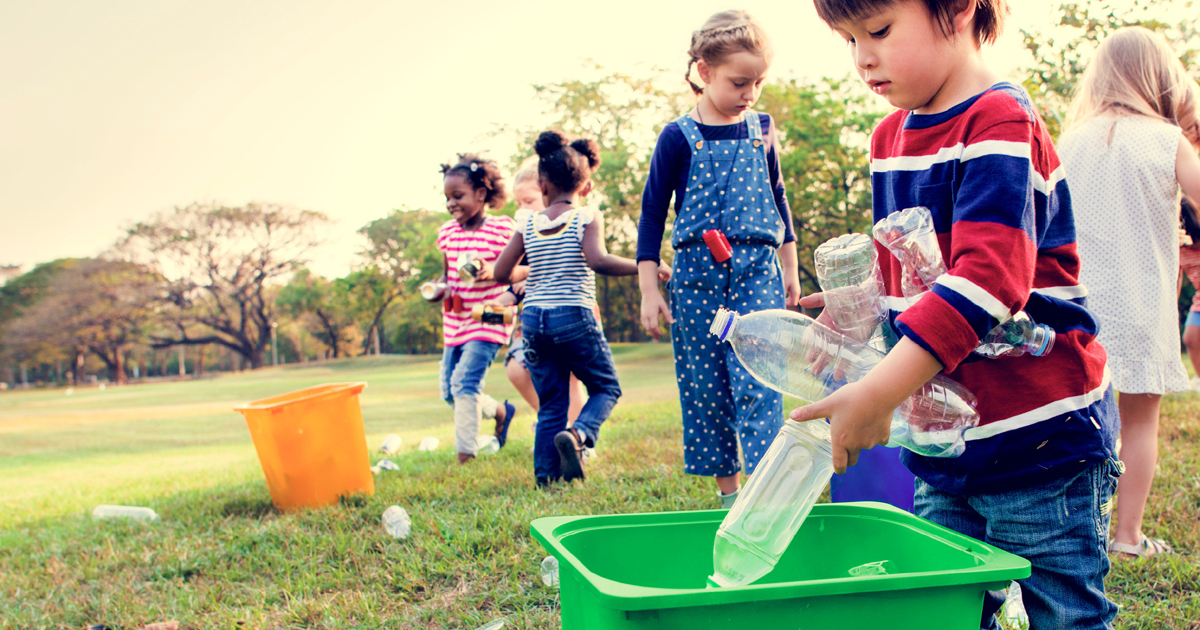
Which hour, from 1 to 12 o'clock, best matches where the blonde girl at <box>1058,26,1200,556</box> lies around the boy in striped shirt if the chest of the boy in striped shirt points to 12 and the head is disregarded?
The blonde girl is roughly at 5 o'clock from the boy in striped shirt.

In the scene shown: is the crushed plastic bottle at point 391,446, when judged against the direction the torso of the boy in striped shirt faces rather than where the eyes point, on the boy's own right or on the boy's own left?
on the boy's own right

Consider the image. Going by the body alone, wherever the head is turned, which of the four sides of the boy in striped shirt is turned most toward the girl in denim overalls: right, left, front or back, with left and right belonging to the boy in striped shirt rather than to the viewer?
right

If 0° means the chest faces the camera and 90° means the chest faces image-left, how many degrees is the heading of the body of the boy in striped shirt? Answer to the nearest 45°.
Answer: approximately 45°

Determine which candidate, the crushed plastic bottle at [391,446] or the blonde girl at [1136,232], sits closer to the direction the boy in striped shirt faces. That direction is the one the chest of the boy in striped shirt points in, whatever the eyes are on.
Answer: the crushed plastic bottle

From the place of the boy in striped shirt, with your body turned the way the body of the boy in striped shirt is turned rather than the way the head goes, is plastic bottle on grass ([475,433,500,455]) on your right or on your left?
on your right

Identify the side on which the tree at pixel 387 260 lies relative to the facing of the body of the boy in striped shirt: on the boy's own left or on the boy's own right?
on the boy's own right

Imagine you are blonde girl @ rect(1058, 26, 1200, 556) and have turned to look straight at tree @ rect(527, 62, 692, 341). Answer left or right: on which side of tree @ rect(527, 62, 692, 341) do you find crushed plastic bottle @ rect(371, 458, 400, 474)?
left

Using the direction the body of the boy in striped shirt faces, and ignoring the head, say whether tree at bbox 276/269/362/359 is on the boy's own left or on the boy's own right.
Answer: on the boy's own right

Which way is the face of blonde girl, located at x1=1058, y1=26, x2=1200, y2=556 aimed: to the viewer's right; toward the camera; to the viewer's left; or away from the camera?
away from the camera
